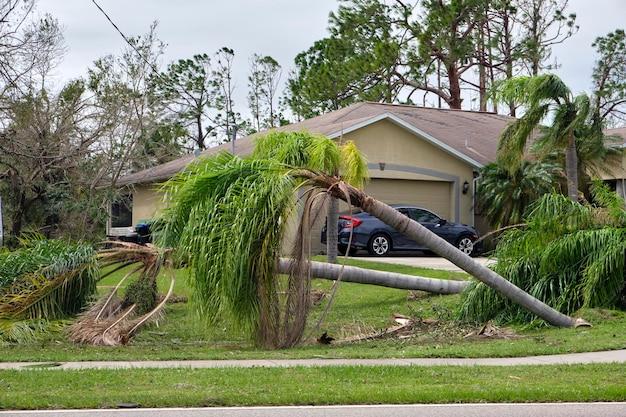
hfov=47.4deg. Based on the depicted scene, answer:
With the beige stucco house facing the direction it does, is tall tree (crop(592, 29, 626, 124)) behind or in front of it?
behind

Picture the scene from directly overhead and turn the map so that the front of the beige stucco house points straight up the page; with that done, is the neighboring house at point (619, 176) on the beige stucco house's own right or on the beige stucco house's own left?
on the beige stucco house's own left

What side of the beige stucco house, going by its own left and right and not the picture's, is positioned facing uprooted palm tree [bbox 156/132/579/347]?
front

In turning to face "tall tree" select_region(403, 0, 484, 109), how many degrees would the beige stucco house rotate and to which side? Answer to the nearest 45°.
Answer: approximately 180°

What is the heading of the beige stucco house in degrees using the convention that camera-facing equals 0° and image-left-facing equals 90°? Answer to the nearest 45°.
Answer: approximately 0°
